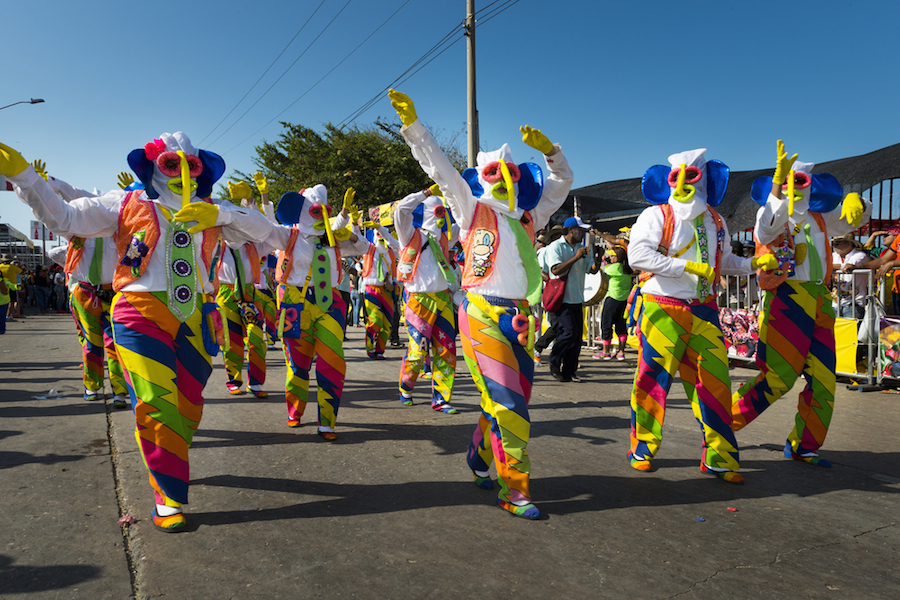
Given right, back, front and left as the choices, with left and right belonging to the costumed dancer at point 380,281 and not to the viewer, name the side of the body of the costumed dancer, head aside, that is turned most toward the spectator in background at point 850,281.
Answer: left

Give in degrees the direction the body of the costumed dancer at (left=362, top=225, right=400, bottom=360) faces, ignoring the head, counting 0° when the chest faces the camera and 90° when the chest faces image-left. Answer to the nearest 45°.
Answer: approximately 0°

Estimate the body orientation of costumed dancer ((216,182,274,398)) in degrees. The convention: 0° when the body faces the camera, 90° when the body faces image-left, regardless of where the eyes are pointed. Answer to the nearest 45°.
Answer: approximately 0°

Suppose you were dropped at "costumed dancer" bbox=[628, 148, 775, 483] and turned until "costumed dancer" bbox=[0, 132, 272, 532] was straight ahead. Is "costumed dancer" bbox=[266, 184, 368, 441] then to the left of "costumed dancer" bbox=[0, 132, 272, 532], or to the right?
right

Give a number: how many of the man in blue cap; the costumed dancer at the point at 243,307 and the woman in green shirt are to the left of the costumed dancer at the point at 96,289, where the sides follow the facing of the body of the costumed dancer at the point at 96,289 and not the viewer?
3

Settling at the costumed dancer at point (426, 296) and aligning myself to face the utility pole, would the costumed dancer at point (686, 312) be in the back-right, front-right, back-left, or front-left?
back-right

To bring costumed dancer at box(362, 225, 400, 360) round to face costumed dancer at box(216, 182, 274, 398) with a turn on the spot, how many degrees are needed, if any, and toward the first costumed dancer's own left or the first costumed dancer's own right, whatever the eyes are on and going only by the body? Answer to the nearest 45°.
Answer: approximately 45° to the first costumed dancer's own right

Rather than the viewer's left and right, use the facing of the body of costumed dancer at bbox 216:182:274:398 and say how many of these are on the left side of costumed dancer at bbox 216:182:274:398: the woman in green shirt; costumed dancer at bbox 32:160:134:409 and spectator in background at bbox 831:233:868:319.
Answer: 2

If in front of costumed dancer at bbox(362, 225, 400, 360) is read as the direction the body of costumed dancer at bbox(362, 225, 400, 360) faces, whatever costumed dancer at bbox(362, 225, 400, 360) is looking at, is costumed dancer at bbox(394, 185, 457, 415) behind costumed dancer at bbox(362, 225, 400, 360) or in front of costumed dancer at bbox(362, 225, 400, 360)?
in front
